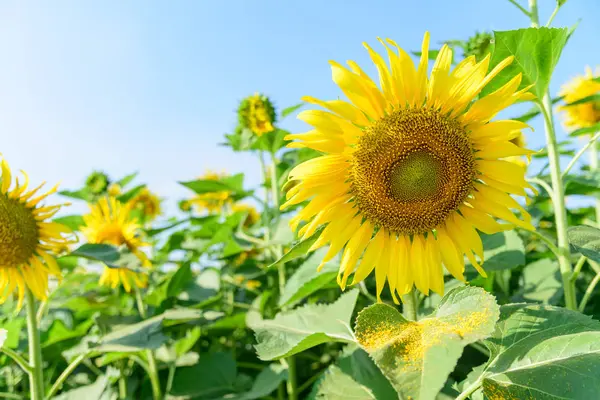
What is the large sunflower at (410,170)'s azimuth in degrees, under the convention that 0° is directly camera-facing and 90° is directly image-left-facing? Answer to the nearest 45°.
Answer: approximately 0°

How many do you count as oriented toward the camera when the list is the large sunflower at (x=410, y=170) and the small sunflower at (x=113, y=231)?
2

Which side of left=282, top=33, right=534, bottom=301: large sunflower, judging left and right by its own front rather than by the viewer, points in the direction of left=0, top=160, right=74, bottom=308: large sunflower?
right

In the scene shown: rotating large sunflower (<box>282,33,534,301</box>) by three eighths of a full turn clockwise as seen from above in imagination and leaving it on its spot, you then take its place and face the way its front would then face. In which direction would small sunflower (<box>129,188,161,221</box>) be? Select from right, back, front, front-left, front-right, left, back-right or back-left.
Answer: front

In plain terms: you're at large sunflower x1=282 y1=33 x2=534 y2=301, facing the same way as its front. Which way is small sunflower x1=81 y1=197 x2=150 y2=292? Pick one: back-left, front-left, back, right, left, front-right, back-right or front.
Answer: back-right

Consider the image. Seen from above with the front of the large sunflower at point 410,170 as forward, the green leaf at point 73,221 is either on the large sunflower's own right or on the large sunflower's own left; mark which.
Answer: on the large sunflower's own right

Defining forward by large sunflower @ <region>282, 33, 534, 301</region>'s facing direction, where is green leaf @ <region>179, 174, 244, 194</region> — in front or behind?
behind

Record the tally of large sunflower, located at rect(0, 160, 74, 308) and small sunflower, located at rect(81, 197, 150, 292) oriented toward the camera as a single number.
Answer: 2

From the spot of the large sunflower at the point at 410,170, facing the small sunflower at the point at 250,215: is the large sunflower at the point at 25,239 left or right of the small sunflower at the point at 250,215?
left

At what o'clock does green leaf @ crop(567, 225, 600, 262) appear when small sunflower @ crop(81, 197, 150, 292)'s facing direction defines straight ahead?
The green leaf is roughly at 11 o'clock from the small sunflower.
